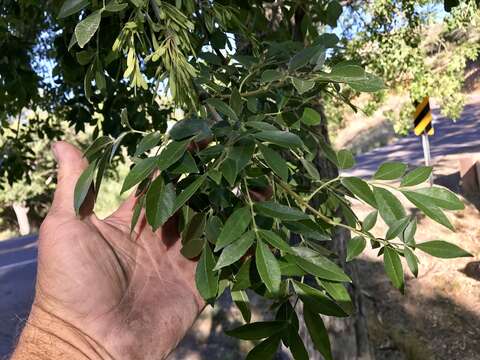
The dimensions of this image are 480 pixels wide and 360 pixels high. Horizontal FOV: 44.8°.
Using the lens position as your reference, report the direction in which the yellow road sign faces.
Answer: facing the viewer

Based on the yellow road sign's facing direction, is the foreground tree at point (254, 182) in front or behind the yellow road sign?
in front
